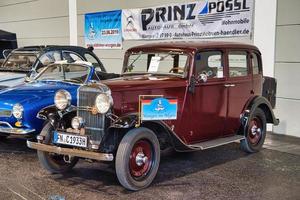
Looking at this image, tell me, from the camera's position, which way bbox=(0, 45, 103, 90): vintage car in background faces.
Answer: facing the viewer and to the left of the viewer

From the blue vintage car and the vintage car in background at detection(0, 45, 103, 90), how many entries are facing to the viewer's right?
0

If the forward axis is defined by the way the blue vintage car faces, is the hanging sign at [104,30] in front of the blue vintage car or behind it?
behind

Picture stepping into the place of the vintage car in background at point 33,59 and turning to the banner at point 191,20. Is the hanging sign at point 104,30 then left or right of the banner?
left

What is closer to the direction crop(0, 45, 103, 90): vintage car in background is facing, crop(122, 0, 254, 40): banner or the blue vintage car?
the blue vintage car

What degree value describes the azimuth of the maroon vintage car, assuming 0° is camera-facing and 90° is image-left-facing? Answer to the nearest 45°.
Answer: approximately 45°

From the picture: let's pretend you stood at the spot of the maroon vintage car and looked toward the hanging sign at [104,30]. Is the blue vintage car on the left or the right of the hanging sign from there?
left

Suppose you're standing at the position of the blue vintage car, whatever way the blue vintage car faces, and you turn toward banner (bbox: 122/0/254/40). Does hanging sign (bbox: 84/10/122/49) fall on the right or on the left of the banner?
left

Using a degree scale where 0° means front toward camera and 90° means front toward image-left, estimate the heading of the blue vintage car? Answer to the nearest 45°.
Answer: approximately 45°

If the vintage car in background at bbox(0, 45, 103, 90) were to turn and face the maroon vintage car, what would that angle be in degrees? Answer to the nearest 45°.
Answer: approximately 90° to its left

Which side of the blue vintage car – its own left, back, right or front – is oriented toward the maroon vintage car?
left

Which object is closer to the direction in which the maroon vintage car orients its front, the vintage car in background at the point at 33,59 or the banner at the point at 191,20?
the vintage car in background
